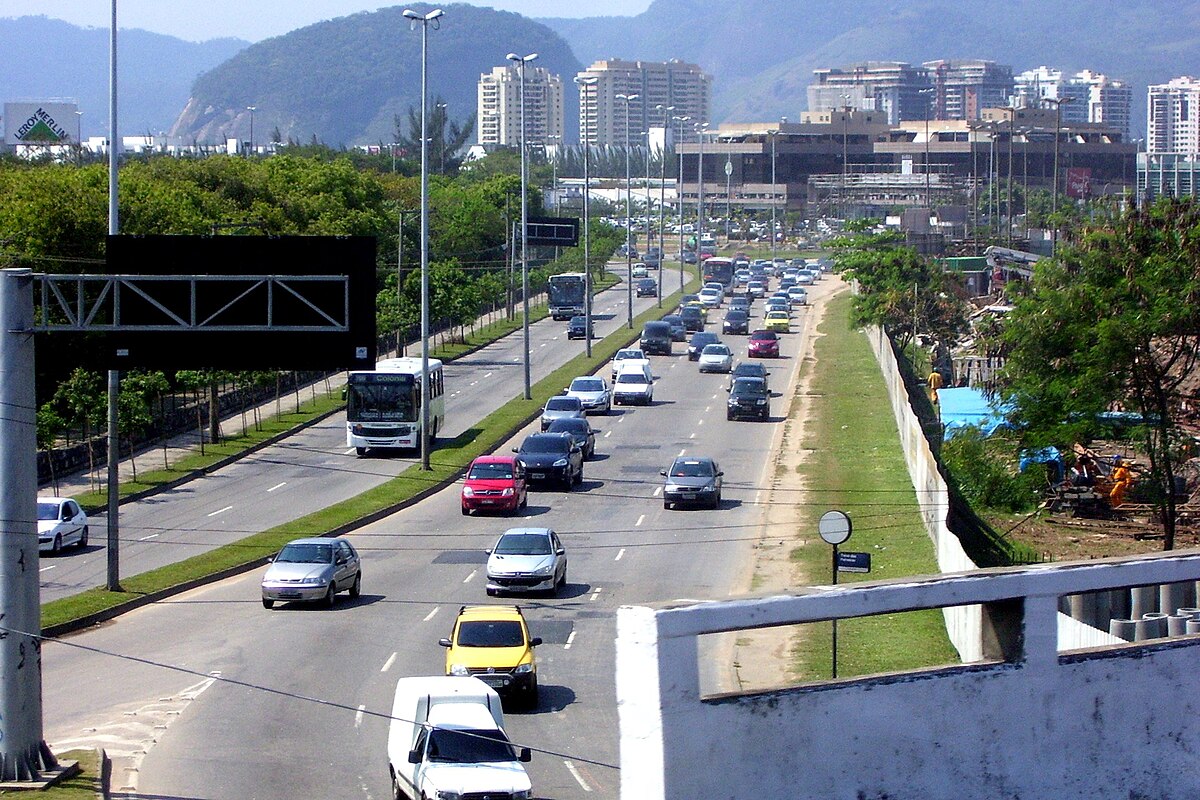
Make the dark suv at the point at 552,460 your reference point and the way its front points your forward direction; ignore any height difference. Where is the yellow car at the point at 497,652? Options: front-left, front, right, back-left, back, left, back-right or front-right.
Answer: front-left

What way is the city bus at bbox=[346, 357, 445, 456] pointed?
toward the camera

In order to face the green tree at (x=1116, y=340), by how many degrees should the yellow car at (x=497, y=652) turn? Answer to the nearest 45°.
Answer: approximately 135° to its left

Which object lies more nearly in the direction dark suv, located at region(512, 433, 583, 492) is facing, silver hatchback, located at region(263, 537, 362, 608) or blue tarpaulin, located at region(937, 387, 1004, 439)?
the silver hatchback

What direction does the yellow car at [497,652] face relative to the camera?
toward the camera

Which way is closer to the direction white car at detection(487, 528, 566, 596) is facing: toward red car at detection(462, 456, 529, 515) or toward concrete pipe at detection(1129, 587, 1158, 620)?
the concrete pipe

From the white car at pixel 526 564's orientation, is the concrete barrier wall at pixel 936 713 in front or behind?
in front

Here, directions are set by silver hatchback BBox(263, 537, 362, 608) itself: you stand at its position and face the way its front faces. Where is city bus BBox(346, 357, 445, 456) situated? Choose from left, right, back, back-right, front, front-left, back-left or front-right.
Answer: back-right

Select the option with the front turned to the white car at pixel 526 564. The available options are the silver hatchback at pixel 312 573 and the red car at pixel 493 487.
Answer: the red car

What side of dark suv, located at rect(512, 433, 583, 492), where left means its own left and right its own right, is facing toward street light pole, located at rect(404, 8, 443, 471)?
right

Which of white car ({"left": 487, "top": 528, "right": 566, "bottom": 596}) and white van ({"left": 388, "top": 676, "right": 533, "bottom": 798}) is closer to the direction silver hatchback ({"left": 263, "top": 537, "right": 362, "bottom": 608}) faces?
the white van
